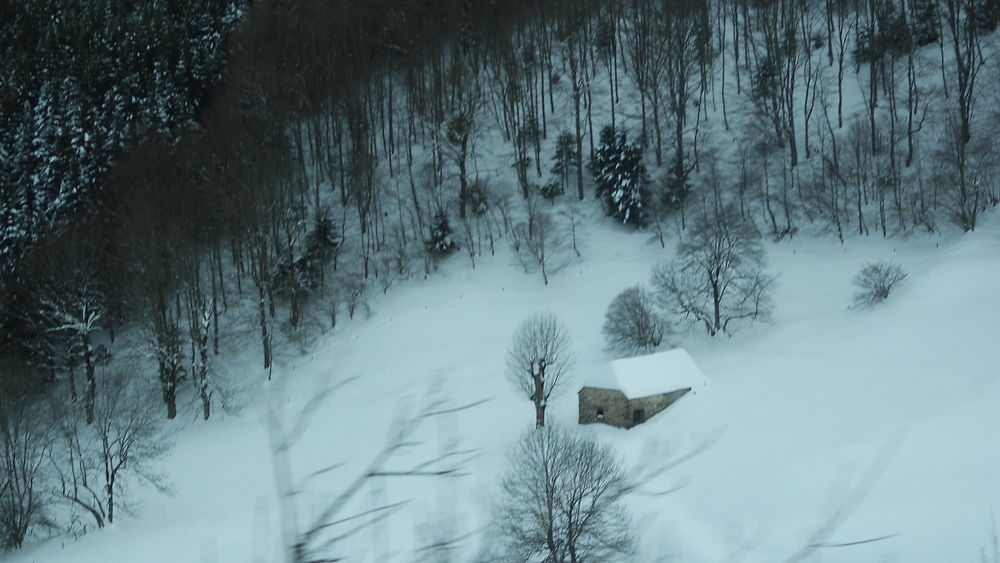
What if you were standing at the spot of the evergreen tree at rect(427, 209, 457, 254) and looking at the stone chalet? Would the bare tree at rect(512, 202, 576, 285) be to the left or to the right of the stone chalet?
left

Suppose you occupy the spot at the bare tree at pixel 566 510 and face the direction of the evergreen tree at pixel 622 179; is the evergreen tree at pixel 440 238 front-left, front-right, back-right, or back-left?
front-left

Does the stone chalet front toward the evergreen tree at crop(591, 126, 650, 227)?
no

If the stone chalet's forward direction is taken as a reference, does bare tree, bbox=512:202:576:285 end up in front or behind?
behind

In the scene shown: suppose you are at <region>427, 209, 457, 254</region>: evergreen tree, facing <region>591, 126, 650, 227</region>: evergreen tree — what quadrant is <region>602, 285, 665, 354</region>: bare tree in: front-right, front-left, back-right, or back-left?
front-right
